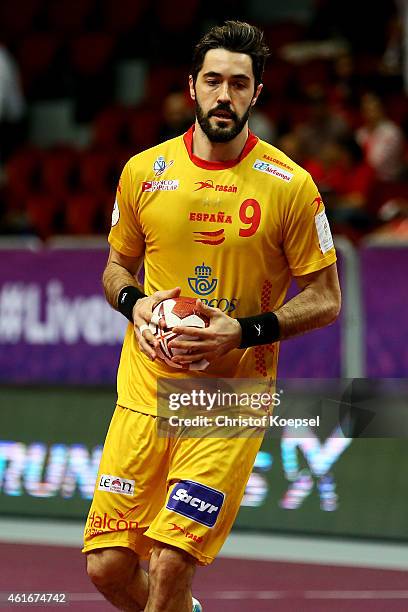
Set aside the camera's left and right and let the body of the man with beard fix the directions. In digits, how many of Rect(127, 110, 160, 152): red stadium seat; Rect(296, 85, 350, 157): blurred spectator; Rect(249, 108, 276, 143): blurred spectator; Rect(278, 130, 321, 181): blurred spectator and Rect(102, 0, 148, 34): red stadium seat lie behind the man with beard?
5

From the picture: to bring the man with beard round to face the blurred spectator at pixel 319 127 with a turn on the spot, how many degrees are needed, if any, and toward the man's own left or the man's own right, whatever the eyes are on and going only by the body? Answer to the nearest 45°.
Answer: approximately 180°

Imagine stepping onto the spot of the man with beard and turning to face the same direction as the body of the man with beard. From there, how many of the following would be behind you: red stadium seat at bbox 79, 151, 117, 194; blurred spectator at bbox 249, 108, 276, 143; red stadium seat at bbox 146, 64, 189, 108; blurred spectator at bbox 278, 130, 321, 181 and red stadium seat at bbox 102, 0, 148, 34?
5

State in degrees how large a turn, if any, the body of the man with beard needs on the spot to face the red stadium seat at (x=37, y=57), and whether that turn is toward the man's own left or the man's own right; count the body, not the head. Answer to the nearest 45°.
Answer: approximately 180°

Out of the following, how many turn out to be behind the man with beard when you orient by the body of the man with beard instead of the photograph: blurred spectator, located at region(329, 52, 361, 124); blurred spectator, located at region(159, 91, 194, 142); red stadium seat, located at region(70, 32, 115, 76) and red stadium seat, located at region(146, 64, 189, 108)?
4

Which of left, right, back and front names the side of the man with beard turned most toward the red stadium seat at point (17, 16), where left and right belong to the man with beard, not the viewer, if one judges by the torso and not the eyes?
back

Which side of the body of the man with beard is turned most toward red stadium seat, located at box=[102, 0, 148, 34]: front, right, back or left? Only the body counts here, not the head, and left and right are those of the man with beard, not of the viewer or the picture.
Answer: back

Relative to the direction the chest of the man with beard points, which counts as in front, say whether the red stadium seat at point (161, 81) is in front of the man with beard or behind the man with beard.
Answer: behind

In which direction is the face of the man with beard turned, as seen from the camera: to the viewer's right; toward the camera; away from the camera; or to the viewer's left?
toward the camera

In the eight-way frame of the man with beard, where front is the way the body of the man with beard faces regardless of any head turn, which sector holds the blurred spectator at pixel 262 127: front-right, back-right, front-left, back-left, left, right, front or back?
back

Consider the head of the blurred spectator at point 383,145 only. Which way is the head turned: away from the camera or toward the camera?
toward the camera

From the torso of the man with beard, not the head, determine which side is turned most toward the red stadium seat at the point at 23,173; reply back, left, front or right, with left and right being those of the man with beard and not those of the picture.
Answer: back

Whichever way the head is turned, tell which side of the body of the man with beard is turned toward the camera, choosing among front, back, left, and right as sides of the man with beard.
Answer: front

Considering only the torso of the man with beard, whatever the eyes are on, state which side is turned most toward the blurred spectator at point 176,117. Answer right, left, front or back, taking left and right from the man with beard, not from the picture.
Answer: back

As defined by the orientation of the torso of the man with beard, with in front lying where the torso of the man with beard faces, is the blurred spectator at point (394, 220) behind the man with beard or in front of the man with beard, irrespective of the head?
behind

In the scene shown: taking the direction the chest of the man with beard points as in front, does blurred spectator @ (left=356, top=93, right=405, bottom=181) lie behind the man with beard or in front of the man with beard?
behind

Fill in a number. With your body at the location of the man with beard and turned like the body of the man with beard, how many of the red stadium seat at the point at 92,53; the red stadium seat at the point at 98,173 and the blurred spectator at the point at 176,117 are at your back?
3
